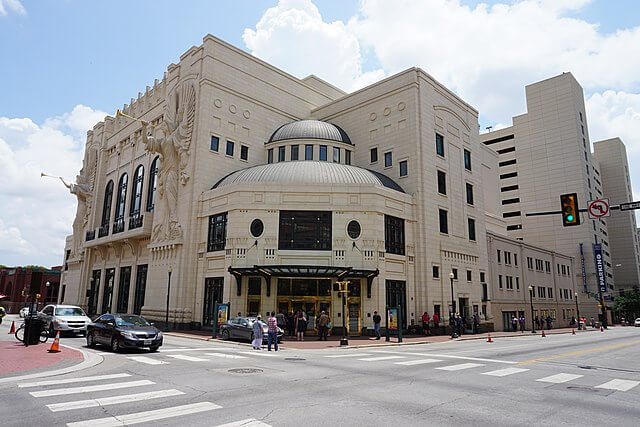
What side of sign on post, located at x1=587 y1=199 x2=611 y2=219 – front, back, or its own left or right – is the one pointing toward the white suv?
right

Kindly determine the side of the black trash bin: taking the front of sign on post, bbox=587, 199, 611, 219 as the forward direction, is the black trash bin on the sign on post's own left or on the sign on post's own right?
on the sign on post's own right

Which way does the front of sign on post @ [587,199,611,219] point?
toward the camera

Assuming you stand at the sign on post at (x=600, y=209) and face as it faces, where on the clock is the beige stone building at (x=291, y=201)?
The beige stone building is roughly at 4 o'clock from the sign on post.

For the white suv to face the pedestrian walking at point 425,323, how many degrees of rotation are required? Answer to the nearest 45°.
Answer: approximately 45° to its left

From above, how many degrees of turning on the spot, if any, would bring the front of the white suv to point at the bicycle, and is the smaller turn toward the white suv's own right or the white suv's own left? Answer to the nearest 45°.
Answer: approximately 45° to the white suv's own right

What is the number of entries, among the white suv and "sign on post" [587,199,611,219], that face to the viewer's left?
0

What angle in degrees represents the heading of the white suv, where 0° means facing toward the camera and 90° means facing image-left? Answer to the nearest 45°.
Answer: approximately 315°

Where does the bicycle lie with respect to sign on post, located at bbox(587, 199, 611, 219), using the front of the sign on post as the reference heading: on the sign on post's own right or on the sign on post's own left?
on the sign on post's own right
